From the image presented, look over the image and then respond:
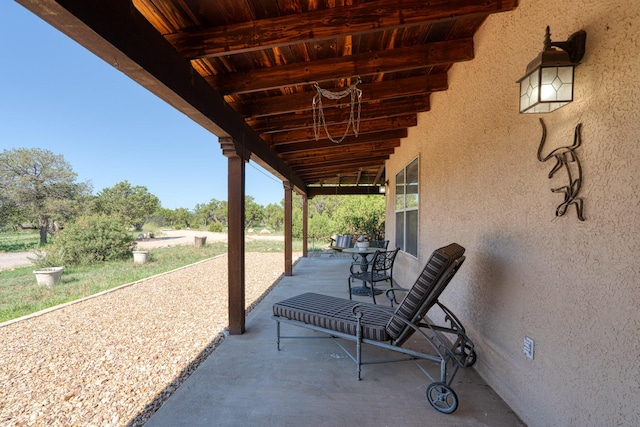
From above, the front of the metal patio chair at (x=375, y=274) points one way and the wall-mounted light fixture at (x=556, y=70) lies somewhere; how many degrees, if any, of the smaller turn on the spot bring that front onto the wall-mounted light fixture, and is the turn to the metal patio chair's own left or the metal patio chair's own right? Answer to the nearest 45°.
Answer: approximately 135° to the metal patio chair's own left

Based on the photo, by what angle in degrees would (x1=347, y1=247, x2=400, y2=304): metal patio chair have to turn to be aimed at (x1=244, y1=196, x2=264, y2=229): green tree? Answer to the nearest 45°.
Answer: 0° — it already faces it

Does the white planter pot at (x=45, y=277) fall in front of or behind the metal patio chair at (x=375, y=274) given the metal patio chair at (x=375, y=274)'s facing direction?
in front

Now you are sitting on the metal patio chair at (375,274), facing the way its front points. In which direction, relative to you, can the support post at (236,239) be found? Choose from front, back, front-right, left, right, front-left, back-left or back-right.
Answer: left

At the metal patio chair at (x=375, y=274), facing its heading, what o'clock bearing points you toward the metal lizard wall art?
The metal lizard wall art is roughly at 7 o'clock from the metal patio chair.

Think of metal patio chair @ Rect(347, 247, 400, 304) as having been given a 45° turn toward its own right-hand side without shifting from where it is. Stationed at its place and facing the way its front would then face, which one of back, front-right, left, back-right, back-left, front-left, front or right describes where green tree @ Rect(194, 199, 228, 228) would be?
front-left

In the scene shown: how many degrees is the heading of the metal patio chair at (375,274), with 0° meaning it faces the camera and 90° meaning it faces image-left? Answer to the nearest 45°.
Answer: approximately 135°

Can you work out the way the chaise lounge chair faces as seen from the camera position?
facing away from the viewer and to the left of the viewer

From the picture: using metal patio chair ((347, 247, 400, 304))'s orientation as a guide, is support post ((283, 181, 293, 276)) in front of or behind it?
in front

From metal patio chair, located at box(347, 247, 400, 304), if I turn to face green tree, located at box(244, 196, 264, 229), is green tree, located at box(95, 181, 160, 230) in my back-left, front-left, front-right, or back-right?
front-left

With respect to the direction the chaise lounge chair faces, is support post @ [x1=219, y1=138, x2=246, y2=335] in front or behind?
in front

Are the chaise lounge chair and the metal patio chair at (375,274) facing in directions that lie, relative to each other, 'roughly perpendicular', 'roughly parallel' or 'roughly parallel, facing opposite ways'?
roughly parallel

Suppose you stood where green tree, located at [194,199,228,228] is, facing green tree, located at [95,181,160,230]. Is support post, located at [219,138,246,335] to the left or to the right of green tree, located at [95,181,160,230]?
left

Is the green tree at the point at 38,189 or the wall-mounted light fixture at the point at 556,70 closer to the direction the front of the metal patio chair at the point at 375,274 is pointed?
the green tree

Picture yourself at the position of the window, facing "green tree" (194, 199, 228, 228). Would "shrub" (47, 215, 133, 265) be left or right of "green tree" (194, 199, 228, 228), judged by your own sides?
left

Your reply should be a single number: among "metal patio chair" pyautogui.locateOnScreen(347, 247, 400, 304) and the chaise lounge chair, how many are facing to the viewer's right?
0
